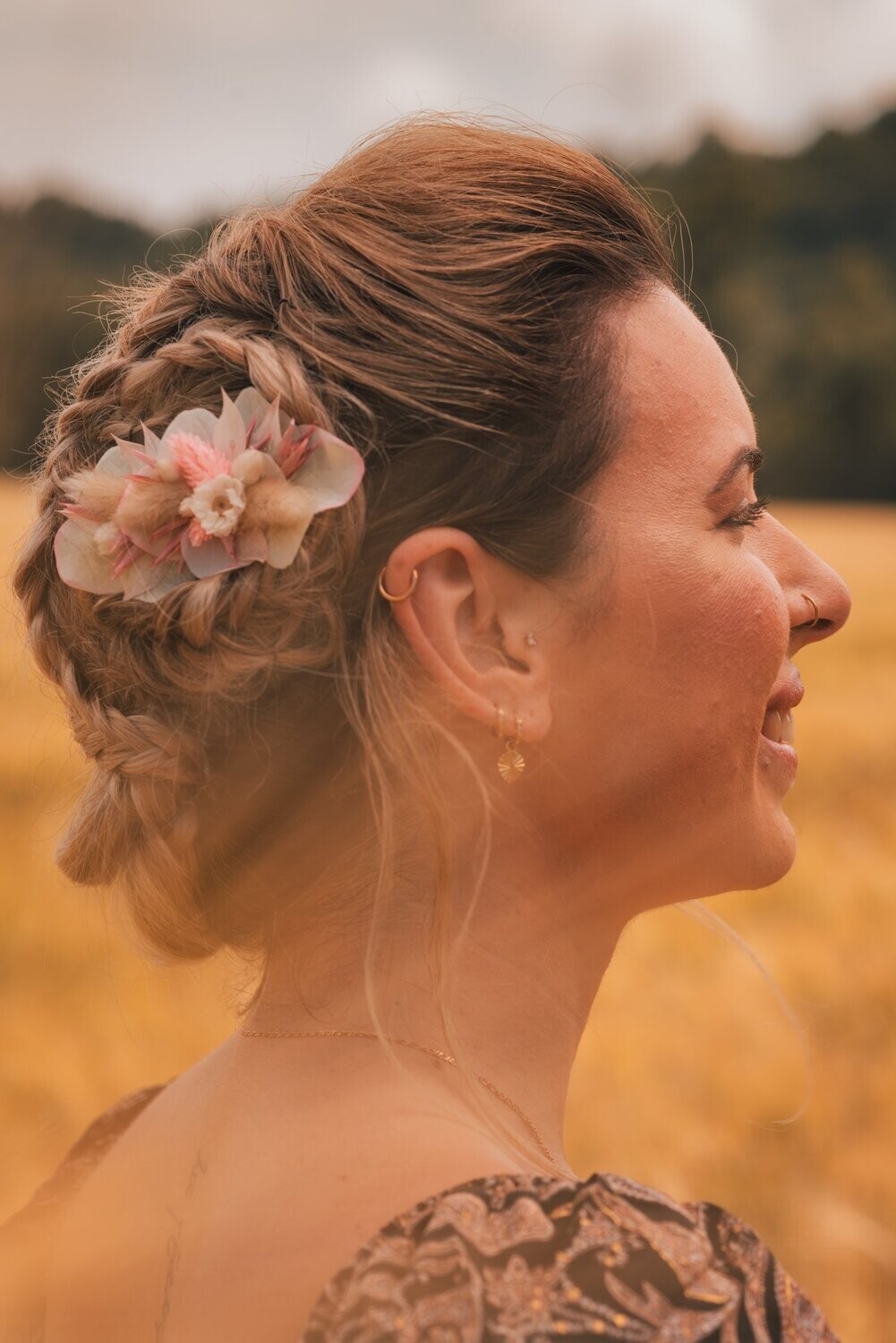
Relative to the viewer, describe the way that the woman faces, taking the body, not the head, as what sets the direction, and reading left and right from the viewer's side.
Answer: facing away from the viewer and to the right of the viewer

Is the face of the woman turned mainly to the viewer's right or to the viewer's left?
to the viewer's right
